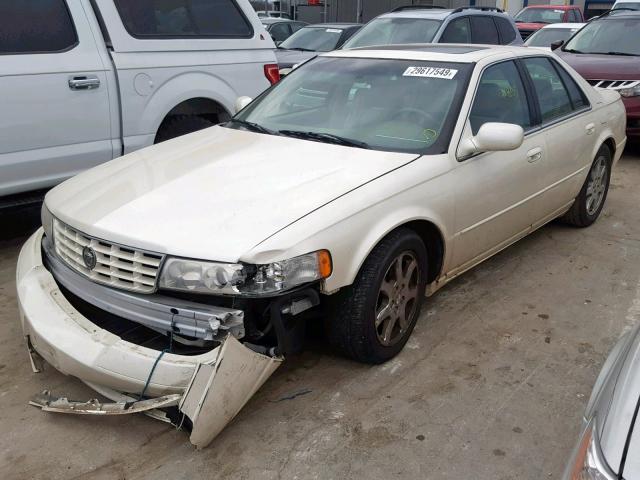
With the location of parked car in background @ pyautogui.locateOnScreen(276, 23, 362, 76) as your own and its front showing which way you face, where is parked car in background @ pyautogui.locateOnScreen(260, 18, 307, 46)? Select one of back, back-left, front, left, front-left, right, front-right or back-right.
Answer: back-right

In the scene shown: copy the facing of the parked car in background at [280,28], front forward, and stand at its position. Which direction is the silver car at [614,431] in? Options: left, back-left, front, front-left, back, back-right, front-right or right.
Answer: front-left

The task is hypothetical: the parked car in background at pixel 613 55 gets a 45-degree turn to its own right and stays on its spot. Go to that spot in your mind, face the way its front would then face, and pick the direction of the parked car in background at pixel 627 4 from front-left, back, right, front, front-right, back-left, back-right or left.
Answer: right

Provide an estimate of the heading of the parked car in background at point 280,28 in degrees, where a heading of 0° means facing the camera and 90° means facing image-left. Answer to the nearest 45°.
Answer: approximately 45°

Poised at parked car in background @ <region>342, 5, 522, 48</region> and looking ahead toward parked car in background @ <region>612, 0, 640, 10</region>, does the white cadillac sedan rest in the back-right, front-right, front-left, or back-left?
back-right

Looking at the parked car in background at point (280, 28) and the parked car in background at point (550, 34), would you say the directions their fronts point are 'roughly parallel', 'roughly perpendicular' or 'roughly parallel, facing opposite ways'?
roughly parallel

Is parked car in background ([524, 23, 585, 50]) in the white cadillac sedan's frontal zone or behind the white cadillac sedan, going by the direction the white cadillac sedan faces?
behind

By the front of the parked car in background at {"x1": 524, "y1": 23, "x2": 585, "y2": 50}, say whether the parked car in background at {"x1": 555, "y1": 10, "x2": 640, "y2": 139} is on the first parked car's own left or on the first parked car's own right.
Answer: on the first parked car's own left

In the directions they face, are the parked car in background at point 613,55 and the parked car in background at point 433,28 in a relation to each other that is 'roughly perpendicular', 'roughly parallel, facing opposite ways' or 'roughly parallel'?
roughly parallel

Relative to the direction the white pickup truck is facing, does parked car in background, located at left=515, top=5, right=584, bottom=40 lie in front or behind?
behind

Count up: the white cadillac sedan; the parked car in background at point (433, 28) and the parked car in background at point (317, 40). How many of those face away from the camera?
0

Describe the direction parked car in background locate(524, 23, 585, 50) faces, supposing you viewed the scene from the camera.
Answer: facing the viewer and to the left of the viewer

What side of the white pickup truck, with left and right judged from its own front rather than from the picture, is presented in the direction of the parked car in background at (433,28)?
back

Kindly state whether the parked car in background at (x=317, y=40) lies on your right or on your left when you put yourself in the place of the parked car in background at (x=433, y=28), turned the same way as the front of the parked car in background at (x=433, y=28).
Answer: on your right

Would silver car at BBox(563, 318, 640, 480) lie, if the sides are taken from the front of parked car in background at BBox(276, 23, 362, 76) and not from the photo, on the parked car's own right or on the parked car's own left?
on the parked car's own left

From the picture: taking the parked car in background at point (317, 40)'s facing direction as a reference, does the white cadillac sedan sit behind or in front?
in front

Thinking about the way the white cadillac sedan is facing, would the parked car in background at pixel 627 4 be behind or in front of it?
behind

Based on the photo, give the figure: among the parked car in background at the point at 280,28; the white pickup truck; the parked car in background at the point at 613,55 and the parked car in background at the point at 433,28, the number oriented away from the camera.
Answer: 0

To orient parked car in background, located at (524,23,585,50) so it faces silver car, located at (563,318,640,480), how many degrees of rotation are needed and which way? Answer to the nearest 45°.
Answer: approximately 45° to its left
